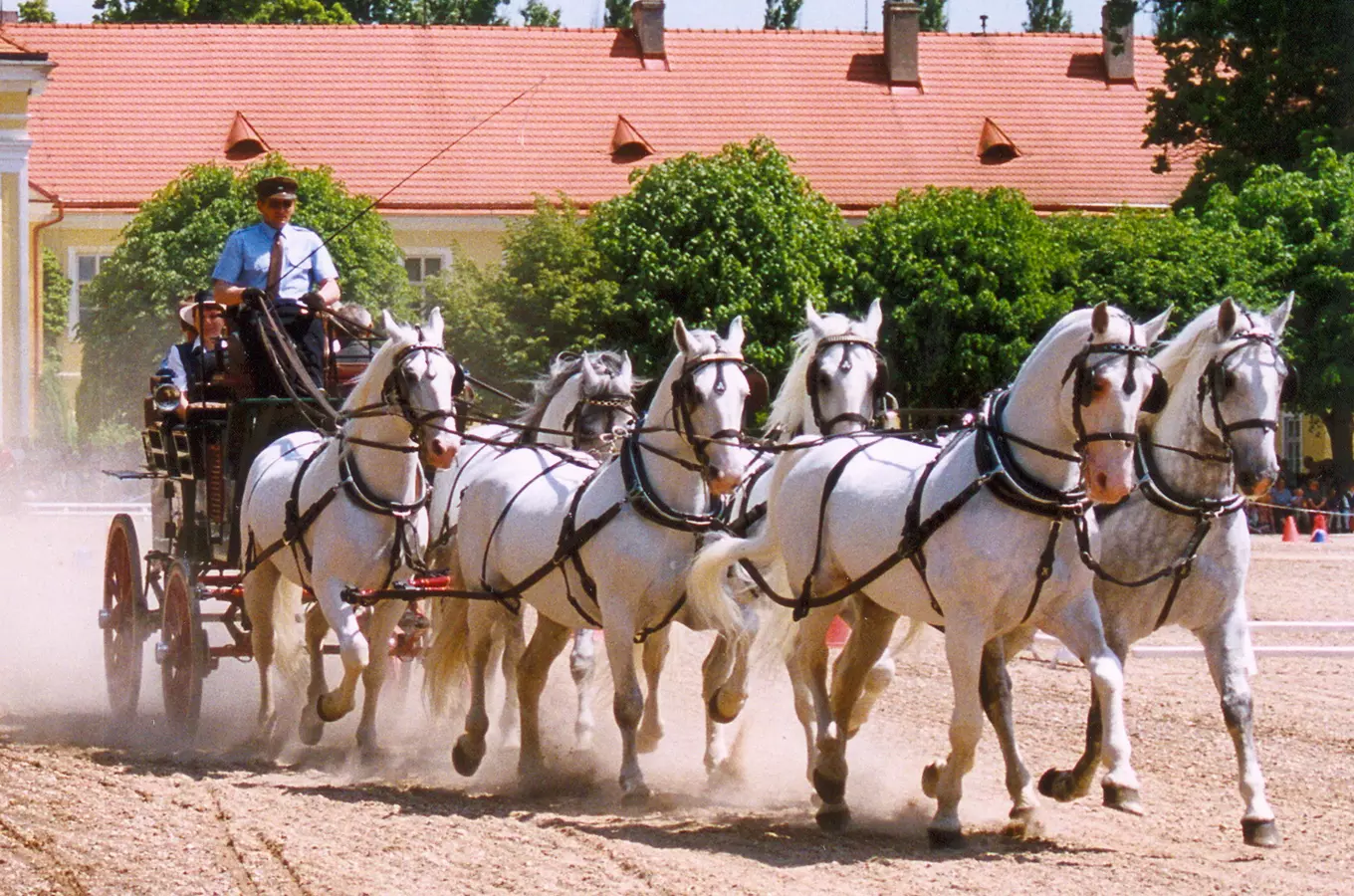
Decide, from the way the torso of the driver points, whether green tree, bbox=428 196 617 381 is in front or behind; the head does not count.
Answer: behind

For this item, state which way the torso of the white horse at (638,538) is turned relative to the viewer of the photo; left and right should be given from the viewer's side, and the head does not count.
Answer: facing the viewer and to the right of the viewer

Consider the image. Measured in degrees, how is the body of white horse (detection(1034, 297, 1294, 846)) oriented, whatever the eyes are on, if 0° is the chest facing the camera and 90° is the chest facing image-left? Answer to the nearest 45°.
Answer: approximately 315°

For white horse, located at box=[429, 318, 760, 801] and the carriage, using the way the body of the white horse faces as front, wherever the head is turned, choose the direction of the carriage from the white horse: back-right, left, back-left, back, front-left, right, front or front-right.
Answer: back

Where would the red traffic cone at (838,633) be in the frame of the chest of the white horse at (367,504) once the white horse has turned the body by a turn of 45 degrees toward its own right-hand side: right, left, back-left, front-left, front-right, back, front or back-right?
back-left

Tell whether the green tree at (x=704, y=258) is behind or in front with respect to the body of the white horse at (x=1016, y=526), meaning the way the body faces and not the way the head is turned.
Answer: behind

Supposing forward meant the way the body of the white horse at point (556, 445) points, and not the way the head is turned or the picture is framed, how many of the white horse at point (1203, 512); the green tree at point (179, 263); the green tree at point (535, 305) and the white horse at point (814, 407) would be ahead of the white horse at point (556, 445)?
2

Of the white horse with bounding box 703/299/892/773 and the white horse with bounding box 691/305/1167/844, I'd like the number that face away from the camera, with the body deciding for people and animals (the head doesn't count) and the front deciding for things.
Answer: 0
